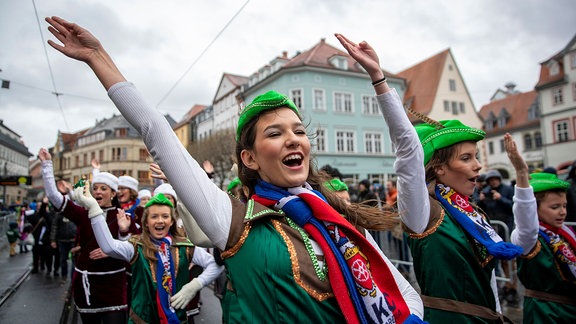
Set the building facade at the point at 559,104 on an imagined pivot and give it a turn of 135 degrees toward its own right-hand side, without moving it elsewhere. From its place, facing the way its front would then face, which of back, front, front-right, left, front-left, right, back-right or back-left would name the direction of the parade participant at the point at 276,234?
back

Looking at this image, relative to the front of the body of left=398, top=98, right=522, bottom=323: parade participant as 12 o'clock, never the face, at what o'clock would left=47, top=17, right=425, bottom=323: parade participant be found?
left=47, top=17, right=425, bottom=323: parade participant is roughly at 4 o'clock from left=398, top=98, right=522, bottom=323: parade participant.

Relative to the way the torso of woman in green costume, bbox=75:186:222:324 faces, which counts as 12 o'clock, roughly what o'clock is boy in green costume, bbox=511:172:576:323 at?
boy in green costume, bbox=511:172:576:323 is roughly at 10 o'clock from woman in green costume, bbox=75:186:222:324.

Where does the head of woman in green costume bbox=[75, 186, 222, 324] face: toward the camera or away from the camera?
toward the camera

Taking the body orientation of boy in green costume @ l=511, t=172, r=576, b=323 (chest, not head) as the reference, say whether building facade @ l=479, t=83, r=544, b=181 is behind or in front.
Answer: behind

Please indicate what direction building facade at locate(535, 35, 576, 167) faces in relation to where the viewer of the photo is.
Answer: facing the viewer and to the left of the viewer

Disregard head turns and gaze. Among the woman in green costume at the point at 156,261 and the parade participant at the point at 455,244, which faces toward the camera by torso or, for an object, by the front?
the woman in green costume

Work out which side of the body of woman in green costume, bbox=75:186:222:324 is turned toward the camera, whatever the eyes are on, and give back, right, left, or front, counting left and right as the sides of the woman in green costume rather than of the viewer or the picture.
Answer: front

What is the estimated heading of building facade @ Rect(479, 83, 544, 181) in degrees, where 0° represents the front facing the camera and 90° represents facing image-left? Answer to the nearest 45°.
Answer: approximately 45°

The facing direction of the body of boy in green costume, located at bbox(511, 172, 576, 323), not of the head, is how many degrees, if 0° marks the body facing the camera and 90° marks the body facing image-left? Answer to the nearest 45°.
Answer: approximately 315°

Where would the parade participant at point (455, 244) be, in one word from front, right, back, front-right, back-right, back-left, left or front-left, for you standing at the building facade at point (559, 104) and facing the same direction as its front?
front-left

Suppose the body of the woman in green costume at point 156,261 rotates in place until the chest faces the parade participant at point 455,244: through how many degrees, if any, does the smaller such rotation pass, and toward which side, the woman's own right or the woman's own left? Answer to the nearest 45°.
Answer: approximately 45° to the woman's own left

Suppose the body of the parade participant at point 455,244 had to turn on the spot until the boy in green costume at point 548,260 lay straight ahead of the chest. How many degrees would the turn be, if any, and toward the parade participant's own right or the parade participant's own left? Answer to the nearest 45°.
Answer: approximately 45° to the parade participant's own left
